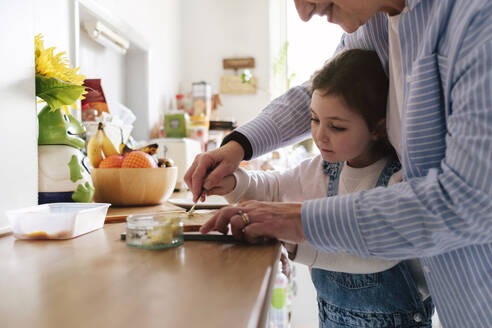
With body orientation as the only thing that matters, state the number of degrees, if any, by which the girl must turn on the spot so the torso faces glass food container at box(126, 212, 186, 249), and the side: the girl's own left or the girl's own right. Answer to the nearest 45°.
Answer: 0° — they already face it

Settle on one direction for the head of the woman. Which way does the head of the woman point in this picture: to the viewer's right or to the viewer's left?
to the viewer's left

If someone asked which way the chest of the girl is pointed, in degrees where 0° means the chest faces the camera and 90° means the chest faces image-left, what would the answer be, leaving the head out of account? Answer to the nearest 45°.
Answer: approximately 45°

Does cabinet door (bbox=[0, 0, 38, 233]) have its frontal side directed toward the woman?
yes

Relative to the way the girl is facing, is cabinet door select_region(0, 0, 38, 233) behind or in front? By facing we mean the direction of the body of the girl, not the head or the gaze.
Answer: in front

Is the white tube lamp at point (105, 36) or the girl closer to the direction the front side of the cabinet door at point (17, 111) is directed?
the girl

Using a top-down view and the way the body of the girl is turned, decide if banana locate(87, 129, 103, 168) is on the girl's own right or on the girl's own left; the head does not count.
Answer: on the girl's own right

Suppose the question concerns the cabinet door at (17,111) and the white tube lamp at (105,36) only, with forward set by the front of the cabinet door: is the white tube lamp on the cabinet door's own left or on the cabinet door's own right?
on the cabinet door's own left

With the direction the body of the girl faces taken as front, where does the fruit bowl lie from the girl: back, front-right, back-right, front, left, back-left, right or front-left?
front-right
